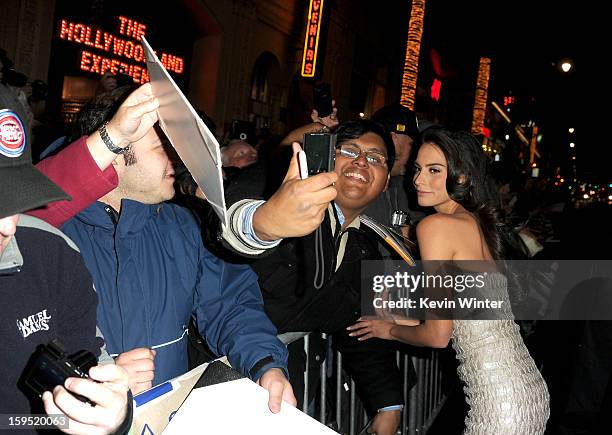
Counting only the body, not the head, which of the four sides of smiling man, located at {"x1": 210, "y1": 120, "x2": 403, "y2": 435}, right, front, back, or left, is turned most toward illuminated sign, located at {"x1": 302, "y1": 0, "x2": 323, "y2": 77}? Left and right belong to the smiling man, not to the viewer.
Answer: back

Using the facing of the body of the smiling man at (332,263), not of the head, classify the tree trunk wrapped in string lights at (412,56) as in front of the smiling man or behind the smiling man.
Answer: behind

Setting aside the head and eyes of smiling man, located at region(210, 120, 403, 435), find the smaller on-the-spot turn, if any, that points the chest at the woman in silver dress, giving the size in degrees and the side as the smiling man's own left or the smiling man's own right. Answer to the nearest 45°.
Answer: approximately 90° to the smiling man's own left

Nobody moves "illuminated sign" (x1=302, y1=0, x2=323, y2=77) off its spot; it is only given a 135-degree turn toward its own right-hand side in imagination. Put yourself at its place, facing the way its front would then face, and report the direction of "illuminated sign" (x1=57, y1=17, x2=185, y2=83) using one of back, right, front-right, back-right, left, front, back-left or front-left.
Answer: left

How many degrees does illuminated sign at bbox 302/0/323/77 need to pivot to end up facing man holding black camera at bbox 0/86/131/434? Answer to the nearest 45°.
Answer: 0° — it already faces them

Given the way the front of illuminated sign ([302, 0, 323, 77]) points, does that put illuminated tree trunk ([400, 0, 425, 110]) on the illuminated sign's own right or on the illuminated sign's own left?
on the illuminated sign's own left
